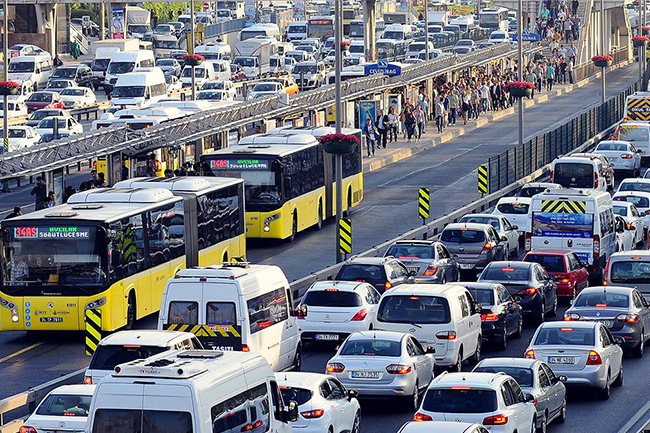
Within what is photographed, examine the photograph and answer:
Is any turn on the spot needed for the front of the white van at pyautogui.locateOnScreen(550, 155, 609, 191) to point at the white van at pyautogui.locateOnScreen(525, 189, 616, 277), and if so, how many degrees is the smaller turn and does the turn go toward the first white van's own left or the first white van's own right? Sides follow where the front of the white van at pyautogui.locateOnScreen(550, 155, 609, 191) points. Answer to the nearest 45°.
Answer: approximately 180°

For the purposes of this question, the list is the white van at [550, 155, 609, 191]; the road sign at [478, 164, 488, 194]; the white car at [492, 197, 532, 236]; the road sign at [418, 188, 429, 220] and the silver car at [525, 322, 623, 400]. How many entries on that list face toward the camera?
2

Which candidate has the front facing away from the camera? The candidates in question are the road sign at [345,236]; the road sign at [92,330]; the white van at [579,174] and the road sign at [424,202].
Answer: the white van

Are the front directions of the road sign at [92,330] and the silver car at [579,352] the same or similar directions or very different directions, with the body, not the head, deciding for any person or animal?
very different directions

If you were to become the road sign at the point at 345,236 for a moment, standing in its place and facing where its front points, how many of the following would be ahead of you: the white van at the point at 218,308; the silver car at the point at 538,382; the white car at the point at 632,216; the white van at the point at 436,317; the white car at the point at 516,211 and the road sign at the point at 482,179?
3

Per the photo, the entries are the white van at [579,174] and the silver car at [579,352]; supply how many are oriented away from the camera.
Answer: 2

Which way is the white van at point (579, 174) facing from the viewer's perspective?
away from the camera

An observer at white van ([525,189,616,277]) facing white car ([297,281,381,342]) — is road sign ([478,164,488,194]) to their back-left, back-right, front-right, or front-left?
back-right

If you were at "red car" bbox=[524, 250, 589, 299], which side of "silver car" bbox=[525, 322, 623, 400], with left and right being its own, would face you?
front

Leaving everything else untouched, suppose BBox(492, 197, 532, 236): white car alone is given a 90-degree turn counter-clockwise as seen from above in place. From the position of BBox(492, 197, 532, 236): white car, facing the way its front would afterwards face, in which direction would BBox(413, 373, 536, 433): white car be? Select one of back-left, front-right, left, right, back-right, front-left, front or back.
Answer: left

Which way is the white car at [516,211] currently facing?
away from the camera
